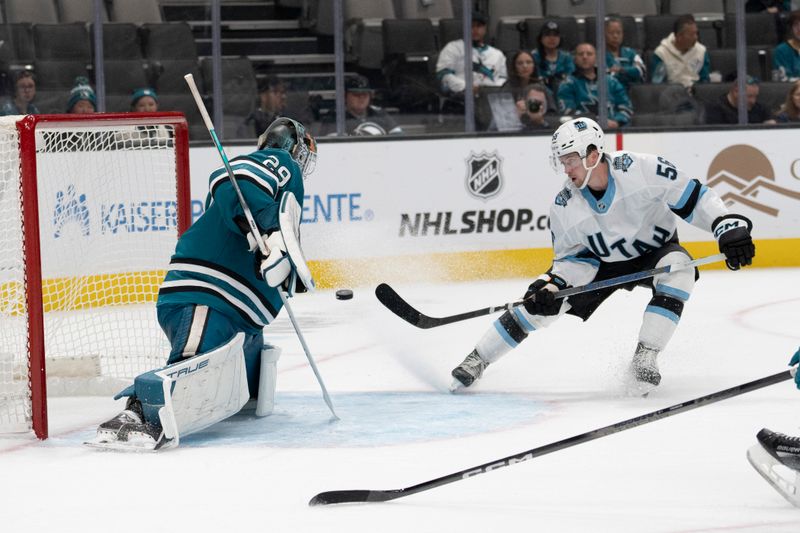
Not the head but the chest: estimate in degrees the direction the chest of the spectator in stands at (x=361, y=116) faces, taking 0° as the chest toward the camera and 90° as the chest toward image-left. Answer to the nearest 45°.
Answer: approximately 0°

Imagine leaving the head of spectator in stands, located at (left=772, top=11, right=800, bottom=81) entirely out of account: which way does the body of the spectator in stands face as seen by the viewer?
toward the camera

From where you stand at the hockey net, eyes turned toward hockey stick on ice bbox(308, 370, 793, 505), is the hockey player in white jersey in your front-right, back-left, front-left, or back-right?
front-left

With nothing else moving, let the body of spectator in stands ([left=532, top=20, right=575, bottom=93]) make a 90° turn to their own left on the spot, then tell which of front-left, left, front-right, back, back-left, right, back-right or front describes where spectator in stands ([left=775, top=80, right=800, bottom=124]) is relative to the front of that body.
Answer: front

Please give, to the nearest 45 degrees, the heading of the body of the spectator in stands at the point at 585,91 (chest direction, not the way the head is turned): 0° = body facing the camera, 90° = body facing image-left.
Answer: approximately 0°

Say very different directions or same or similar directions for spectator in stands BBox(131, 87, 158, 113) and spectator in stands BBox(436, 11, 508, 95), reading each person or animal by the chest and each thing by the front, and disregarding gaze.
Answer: same or similar directions

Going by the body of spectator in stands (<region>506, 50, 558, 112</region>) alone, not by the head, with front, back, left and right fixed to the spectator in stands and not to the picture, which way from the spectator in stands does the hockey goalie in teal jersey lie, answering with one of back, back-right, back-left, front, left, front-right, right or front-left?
front

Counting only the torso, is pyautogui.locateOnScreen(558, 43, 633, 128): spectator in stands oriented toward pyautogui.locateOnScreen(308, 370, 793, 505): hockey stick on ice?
yes

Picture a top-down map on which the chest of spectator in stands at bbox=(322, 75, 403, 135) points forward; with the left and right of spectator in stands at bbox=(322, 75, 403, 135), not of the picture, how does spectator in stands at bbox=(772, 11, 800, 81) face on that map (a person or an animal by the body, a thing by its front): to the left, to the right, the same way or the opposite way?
the same way

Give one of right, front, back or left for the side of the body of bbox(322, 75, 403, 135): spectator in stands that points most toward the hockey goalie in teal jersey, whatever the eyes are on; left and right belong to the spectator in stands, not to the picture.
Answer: front

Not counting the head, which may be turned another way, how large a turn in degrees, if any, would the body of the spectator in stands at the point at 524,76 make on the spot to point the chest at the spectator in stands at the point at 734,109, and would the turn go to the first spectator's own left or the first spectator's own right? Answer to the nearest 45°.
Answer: approximately 90° to the first spectator's own left

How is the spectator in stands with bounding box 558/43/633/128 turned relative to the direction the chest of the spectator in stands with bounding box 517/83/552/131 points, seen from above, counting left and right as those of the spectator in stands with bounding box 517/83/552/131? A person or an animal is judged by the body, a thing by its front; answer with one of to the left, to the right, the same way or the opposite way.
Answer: the same way

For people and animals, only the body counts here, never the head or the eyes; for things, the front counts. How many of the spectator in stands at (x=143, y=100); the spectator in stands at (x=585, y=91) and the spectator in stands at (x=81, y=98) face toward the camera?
3

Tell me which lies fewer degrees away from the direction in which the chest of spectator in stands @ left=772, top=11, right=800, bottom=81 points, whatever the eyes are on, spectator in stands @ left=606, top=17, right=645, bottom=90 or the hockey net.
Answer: the hockey net

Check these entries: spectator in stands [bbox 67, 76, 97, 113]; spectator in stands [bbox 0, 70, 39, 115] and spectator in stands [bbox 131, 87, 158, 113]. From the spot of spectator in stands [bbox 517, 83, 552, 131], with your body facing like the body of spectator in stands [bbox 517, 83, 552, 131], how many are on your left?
0

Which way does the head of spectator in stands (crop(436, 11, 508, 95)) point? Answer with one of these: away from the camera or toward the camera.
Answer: toward the camera
